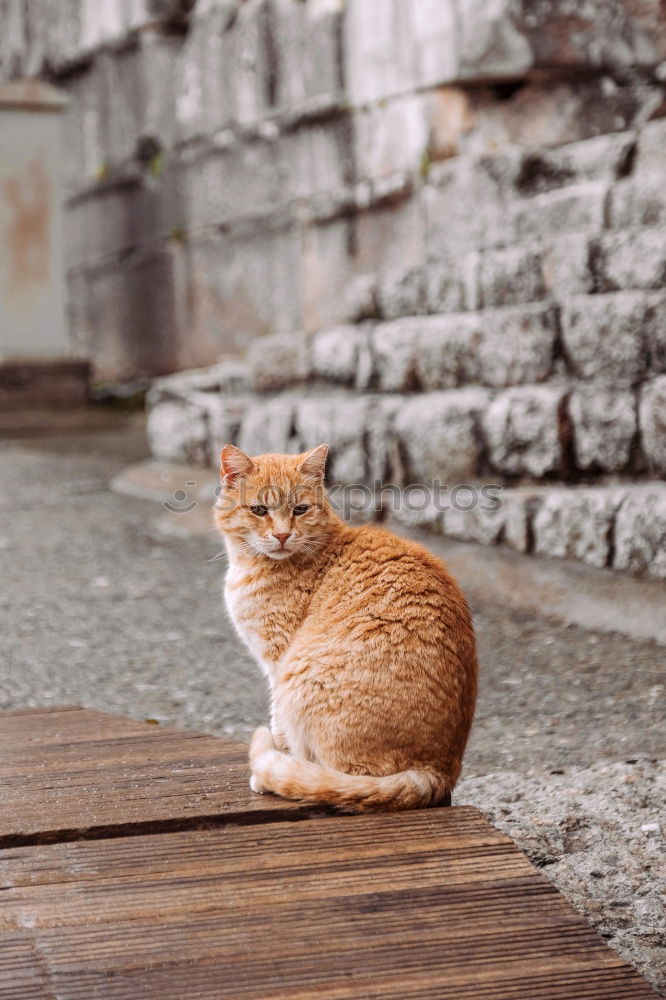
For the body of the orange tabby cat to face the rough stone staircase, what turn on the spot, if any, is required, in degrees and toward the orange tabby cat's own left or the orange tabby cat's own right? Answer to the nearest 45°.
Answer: approximately 90° to the orange tabby cat's own right

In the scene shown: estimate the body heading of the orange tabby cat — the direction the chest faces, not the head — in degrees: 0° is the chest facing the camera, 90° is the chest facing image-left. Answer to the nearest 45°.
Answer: approximately 90°
